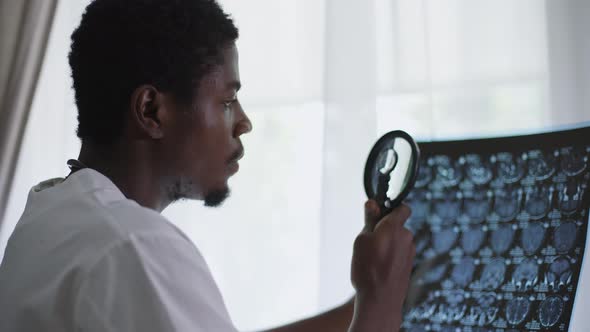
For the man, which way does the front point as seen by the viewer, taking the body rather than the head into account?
to the viewer's right

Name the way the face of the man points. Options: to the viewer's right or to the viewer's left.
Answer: to the viewer's right
